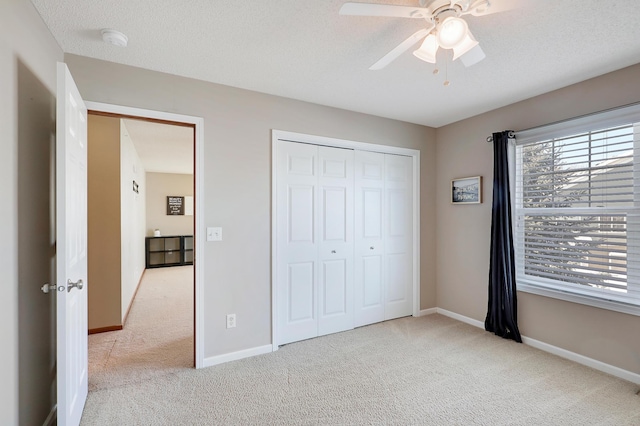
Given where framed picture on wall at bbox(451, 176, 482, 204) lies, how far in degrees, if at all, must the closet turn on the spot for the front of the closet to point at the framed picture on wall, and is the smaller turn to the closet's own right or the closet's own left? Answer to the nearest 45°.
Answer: approximately 45° to the closet's own left

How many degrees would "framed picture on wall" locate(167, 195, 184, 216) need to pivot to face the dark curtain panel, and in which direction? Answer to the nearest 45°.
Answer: approximately 45° to its left

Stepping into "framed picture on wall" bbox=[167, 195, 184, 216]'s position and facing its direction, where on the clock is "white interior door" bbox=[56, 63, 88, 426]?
The white interior door is roughly at 12 o'clock from the framed picture on wall.

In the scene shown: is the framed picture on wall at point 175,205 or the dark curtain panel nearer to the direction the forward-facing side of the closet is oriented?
the dark curtain panel

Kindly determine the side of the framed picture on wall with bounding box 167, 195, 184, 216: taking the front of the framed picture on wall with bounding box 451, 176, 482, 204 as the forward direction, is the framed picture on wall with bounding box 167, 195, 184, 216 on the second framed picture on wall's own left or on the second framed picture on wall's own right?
on the second framed picture on wall's own right

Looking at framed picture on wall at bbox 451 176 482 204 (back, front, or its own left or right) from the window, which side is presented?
left

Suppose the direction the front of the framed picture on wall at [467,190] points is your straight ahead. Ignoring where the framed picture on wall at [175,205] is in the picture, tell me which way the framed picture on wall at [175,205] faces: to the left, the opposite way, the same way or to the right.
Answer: to the left

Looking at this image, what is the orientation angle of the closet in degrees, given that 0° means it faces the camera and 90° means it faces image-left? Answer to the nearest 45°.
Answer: approximately 315°

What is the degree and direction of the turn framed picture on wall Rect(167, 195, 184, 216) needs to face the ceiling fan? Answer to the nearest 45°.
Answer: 0° — it already faces it

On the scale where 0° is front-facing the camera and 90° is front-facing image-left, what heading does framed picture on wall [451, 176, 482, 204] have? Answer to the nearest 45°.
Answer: approximately 45°
